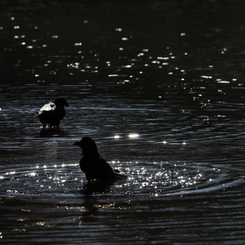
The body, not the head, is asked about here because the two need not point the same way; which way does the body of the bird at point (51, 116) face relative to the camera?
to the viewer's right

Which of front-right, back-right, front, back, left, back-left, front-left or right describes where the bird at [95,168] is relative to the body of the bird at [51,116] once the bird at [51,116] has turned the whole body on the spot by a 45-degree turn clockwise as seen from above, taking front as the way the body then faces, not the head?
front-right

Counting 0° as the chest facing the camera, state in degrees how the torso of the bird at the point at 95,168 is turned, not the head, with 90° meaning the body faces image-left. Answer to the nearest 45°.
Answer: approximately 90°
